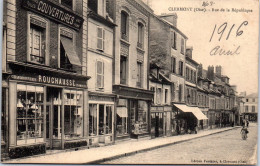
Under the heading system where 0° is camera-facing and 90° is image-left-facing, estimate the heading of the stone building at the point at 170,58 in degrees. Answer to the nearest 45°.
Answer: approximately 315°

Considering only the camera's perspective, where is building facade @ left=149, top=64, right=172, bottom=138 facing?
facing the viewer and to the right of the viewer

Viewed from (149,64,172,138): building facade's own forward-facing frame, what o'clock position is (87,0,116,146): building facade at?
(87,0,116,146): building facade is roughly at 2 o'clock from (149,64,172,138): building facade.
